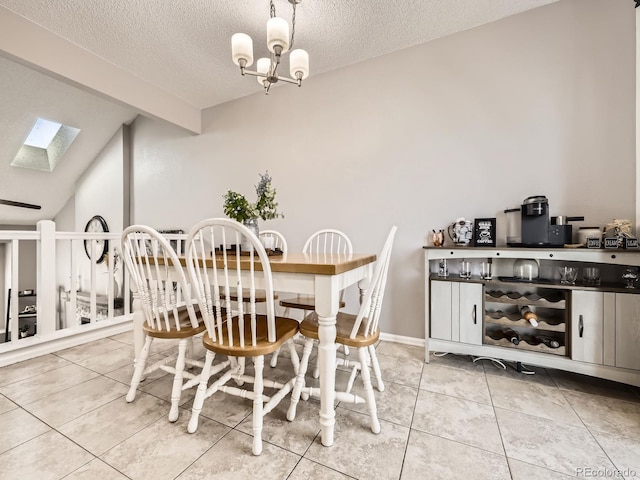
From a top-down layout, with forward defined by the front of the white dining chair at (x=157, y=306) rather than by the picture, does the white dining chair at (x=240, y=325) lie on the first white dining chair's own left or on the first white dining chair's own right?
on the first white dining chair's own right

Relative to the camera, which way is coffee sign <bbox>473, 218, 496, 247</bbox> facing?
toward the camera

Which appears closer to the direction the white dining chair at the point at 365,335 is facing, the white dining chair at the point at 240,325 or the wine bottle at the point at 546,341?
the white dining chair

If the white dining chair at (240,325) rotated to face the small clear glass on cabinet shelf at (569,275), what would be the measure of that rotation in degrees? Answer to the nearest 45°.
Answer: approximately 45° to its right

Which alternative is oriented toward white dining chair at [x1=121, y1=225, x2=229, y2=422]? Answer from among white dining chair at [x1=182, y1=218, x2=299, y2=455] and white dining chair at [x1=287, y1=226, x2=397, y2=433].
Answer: white dining chair at [x1=287, y1=226, x2=397, y2=433]

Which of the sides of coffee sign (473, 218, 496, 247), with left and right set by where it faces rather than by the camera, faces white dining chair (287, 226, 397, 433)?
front

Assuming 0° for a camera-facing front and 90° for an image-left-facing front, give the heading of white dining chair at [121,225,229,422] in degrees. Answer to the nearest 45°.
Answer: approximately 225°

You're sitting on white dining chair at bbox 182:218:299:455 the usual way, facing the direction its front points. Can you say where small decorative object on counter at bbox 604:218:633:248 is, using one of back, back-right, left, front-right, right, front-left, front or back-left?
front-right

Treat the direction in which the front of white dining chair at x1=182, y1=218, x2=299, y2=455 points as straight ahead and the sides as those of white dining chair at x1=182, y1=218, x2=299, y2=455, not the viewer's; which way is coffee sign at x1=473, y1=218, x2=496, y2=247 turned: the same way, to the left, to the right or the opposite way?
the opposite way

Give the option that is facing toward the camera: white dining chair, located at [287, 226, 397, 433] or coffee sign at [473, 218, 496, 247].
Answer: the coffee sign

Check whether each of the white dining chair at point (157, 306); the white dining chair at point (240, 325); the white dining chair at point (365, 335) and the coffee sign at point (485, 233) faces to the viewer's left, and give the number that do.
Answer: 1

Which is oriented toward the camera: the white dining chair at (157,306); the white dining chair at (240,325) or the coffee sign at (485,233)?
the coffee sign

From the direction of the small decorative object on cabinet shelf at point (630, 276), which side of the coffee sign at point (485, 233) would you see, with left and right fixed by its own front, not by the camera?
left

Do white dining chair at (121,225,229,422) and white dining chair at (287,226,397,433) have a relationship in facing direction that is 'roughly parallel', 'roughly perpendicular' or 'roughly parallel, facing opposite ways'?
roughly perpendicular

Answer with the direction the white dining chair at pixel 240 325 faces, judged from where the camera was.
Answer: facing away from the viewer and to the right of the viewer

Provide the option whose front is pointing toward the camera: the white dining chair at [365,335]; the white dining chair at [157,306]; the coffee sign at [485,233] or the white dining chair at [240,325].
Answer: the coffee sign

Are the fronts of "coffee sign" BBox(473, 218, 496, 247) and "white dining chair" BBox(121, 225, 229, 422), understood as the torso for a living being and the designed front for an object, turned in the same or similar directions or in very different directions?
very different directions

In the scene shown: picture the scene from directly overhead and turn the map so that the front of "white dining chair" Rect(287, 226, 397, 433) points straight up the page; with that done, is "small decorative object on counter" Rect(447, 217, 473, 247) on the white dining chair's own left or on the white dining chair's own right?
on the white dining chair's own right

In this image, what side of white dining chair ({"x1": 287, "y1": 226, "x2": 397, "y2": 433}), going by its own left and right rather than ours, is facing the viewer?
left

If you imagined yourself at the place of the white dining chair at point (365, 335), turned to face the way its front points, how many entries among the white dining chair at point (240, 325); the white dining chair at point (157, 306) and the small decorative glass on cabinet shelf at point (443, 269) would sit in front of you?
2

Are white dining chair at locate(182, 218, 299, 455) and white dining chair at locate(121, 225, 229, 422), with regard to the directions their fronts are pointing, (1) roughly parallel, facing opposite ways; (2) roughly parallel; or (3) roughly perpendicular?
roughly parallel
